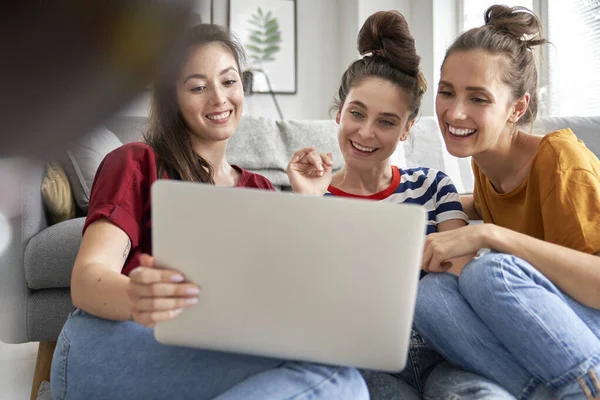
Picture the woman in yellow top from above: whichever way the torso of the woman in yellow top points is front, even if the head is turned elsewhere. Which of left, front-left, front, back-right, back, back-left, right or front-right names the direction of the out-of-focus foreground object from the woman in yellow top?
front-left

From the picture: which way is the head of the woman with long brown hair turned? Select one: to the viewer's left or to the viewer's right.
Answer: to the viewer's right

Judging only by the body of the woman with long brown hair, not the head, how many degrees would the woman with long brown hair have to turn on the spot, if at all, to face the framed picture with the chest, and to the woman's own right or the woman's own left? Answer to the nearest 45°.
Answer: approximately 135° to the woman's own left

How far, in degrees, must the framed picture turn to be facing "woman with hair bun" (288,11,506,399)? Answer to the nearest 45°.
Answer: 0° — it already faces them

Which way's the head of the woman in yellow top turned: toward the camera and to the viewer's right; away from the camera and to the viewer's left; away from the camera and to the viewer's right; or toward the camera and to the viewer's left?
toward the camera and to the viewer's left

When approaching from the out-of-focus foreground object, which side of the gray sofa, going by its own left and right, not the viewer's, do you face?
front

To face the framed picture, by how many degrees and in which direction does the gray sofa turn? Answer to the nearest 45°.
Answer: approximately 180°

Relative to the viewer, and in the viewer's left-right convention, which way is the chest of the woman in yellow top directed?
facing the viewer and to the left of the viewer

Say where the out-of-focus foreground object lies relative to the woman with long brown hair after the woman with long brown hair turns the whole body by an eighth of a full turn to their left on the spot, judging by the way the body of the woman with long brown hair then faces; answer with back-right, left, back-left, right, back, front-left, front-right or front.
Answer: right

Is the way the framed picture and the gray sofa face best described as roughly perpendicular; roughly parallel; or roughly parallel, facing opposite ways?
roughly parallel

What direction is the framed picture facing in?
toward the camera

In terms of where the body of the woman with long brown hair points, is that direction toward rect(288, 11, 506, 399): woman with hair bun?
no

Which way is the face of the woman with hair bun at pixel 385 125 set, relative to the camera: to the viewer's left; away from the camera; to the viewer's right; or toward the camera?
toward the camera

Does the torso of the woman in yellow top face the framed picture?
no

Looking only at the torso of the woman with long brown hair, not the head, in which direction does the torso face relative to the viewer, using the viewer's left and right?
facing the viewer and to the right of the viewer
